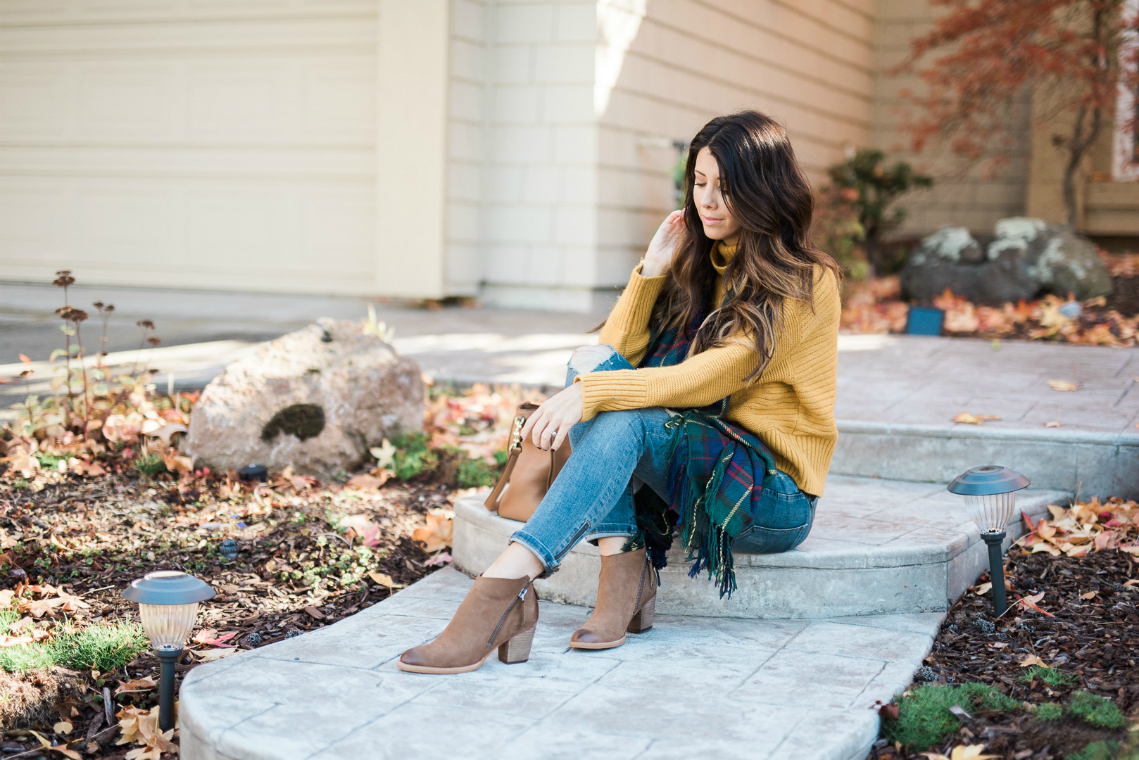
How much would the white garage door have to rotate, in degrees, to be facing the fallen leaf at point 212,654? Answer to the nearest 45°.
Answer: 0° — it already faces it

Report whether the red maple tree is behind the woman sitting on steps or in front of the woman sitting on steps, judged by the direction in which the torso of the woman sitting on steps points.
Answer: behind

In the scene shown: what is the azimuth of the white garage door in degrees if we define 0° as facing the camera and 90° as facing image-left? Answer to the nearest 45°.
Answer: approximately 0°

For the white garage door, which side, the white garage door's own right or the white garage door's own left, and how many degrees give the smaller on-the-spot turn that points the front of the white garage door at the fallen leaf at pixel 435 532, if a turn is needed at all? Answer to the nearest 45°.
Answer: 0° — it already faces it

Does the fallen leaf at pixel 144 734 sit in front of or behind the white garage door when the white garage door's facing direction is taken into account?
in front

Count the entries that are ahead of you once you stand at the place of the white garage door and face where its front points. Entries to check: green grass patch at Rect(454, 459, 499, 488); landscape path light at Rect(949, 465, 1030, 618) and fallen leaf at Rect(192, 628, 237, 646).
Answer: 3

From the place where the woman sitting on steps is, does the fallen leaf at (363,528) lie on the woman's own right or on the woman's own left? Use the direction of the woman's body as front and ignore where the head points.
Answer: on the woman's own right

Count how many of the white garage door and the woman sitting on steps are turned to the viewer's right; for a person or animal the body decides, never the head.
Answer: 0

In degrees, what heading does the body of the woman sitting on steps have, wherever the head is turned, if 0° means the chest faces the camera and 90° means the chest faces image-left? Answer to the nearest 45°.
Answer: approximately 45°

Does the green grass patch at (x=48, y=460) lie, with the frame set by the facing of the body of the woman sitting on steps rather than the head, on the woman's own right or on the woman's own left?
on the woman's own right

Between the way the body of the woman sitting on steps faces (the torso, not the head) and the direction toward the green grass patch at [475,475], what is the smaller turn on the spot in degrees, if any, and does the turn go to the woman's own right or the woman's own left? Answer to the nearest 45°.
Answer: approximately 90° to the woman's own right

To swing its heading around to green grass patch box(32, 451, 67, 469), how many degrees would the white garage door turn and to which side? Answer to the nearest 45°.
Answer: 0° — it already faces it
